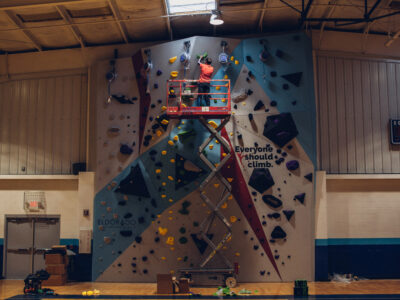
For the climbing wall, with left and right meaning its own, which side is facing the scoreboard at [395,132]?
left

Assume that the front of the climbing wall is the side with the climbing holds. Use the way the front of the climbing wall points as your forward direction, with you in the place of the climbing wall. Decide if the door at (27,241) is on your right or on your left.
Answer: on your right

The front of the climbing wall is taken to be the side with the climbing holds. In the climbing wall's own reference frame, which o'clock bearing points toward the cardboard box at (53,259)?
The cardboard box is roughly at 3 o'clock from the climbing wall.

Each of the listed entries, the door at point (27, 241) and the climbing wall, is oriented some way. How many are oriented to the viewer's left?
0

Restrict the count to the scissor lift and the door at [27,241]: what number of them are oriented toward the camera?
1

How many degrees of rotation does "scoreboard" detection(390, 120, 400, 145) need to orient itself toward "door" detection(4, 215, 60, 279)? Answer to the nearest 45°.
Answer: approximately 90° to its right

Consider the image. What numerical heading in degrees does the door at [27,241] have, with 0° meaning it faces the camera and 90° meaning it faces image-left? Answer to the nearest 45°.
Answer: approximately 0°
